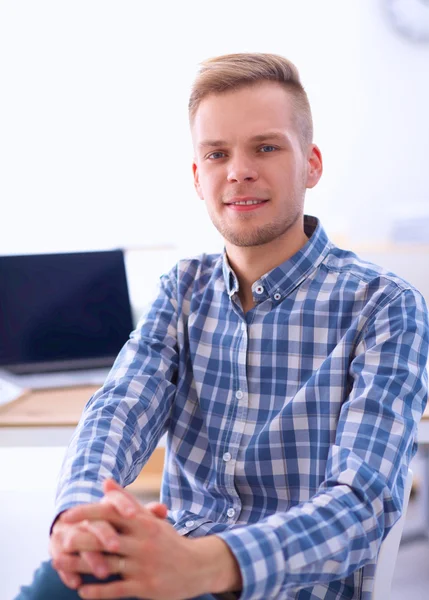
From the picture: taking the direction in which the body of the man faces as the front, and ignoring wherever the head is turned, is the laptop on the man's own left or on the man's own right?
on the man's own right

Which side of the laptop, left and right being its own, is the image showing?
front

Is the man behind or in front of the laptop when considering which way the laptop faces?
in front

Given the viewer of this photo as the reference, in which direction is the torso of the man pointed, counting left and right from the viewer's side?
facing the viewer and to the left of the viewer

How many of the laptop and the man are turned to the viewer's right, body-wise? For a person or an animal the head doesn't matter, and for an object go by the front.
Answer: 0
